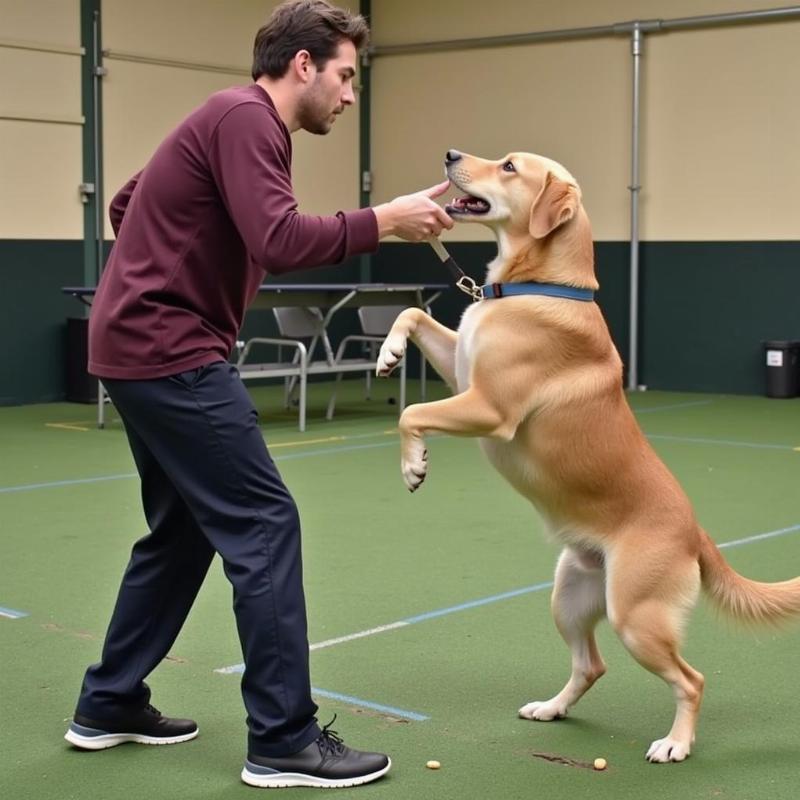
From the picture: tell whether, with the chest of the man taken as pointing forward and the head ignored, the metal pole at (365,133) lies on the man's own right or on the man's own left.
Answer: on the man's own left

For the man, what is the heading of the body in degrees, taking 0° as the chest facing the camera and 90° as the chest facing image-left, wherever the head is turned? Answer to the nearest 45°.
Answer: approximately 270°

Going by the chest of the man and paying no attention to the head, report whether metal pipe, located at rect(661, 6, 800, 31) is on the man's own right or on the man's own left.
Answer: on the man's own left

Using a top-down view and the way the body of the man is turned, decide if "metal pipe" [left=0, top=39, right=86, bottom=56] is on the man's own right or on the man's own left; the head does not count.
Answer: on the man's own left

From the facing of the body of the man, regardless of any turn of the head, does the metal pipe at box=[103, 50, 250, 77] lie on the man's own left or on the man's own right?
on the man's own left

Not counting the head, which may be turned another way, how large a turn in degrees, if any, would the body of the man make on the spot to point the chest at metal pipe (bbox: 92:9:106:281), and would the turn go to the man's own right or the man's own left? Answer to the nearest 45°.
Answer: approximately 90° to the man's own left

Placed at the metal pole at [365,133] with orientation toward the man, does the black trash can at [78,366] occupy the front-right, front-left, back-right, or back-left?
front-right

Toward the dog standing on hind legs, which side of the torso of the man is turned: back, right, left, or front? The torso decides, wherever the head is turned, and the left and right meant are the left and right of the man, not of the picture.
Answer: front

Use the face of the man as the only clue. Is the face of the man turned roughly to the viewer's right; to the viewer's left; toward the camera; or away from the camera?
to the viewer's right

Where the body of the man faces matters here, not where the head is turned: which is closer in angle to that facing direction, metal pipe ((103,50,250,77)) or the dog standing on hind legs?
the dog standing on hind legs
